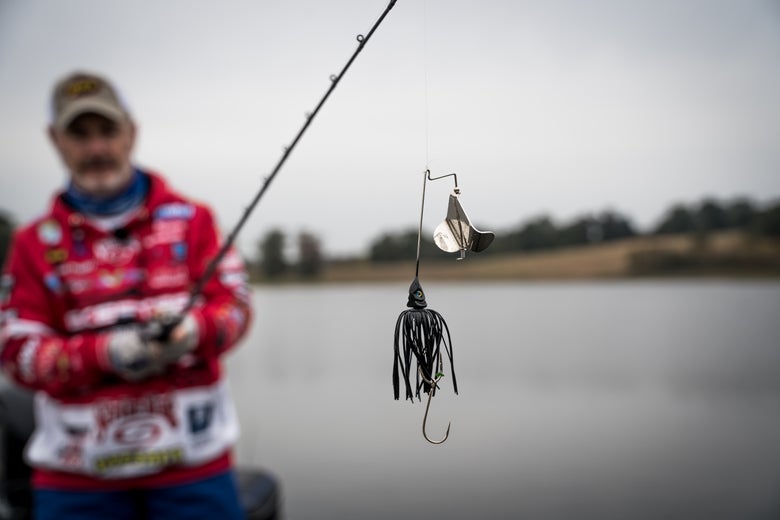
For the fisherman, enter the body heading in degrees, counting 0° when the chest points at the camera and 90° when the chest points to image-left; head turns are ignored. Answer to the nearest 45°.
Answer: approximately 0°

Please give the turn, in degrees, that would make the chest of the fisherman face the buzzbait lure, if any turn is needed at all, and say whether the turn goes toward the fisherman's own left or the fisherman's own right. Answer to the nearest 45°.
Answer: approximately 45° to the fisherman's own left
